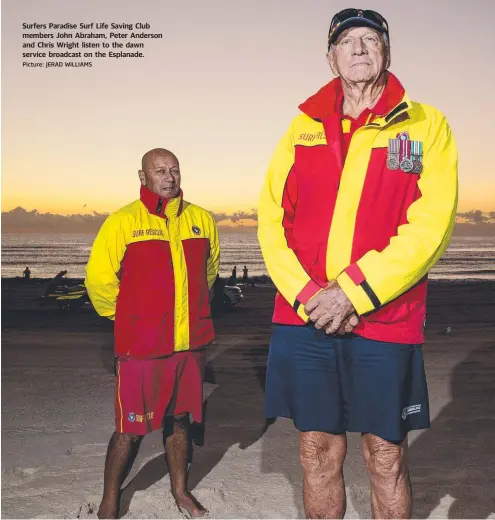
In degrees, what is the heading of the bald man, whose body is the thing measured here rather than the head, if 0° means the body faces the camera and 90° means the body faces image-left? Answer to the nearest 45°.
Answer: approximately 315°

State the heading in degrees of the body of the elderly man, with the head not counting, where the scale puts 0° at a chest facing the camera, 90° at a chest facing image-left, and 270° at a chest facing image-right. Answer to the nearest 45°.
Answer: approximately 0°

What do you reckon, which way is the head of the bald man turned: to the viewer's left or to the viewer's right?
to the viewer's right

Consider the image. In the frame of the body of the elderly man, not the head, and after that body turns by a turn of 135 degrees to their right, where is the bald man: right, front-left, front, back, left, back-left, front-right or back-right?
front
